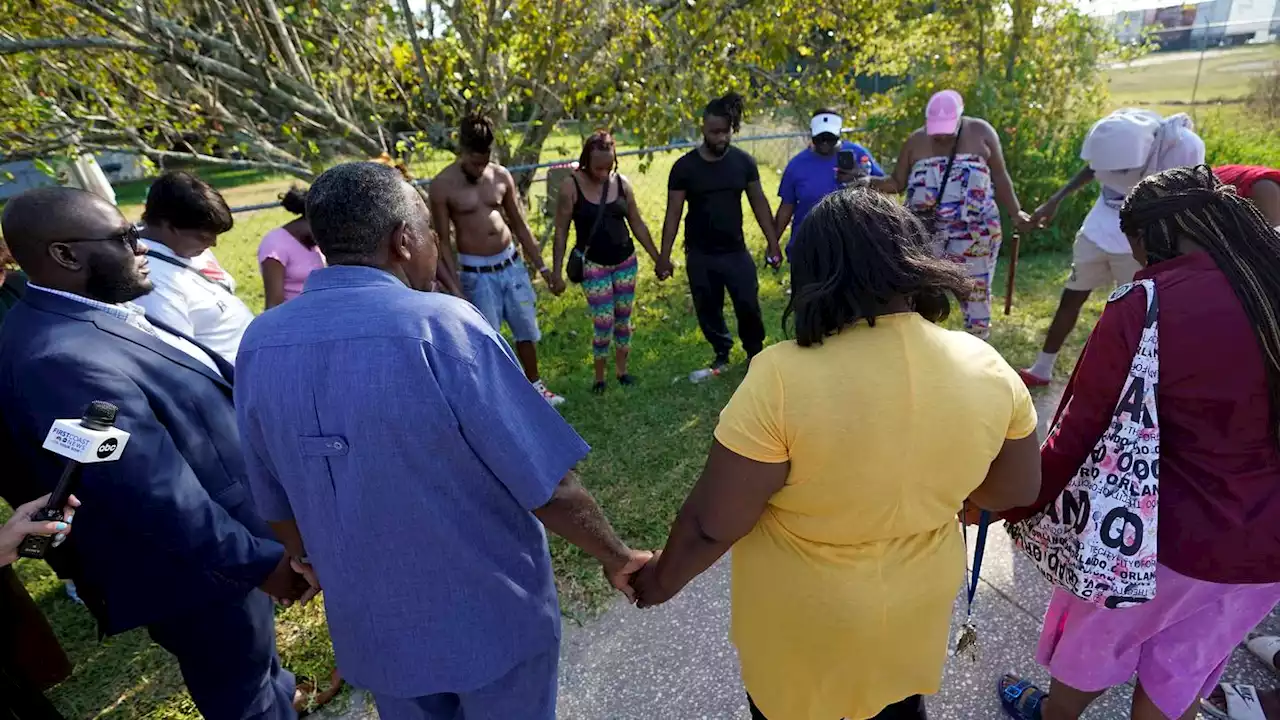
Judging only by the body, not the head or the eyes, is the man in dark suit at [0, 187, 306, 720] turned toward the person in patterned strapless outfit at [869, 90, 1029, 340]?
yes

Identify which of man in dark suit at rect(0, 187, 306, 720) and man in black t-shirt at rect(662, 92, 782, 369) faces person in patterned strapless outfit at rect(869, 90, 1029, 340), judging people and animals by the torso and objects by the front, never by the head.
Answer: the man in dark suit

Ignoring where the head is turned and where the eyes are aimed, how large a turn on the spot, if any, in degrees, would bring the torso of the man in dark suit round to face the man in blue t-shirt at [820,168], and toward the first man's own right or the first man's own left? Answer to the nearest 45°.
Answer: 0° — they already face them

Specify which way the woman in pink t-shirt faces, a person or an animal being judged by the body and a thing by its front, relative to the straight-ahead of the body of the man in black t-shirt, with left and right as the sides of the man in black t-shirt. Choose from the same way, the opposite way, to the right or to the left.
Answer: to the left

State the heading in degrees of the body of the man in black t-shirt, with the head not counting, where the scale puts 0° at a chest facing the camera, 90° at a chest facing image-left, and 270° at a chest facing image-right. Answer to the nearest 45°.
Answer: approximately 0°

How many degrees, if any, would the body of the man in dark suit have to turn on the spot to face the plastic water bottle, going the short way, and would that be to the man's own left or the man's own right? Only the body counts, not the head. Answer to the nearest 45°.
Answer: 0° — they already face it

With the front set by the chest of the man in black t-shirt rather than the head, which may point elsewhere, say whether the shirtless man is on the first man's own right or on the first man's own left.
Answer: on the first man's own right

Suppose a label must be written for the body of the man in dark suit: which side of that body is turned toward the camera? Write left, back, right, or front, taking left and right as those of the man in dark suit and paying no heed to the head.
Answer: right

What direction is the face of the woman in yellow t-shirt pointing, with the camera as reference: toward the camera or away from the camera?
away from the camera

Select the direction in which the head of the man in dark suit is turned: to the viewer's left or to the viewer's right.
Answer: to the viewer's right

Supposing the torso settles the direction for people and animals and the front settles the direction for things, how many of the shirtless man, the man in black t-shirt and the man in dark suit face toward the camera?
2

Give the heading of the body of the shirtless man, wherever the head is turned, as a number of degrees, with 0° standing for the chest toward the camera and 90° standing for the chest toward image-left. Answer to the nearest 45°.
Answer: approximately 0°

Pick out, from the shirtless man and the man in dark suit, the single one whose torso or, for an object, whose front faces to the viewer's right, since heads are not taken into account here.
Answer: the man in dark suit
